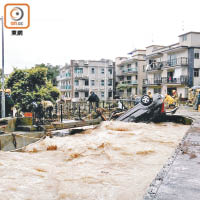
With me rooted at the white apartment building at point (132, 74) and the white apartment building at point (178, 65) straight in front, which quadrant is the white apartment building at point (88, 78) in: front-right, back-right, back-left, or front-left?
back-right

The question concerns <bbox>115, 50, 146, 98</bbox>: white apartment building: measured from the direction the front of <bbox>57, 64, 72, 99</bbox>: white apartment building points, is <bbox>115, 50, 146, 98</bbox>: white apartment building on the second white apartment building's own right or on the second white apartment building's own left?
on the second white apartment building's own left

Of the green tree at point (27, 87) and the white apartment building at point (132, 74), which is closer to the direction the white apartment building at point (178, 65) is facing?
the green tree

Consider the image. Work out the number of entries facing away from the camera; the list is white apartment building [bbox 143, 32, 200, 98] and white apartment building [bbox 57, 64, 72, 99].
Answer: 0

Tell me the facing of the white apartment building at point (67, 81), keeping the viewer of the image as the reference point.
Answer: facing the viewer and to the left of the viewer

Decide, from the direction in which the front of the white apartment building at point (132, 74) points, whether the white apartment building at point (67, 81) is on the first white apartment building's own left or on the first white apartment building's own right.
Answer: on the first white apartment building's own right

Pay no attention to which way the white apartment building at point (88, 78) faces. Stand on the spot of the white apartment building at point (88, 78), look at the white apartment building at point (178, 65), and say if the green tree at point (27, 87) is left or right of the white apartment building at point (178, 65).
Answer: right

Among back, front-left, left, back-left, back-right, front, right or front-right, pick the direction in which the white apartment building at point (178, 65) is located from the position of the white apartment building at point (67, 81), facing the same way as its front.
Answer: left

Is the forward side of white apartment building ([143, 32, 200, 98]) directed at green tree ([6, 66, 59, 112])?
yes

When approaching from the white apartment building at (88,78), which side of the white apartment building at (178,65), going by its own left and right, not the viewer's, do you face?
right
